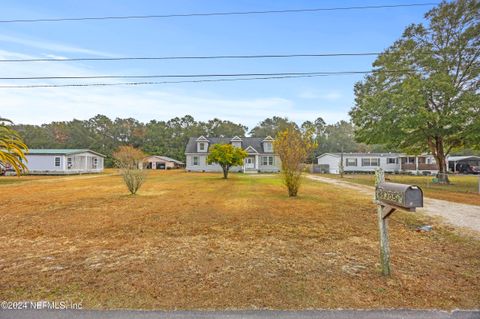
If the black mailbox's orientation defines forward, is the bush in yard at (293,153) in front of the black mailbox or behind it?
behind

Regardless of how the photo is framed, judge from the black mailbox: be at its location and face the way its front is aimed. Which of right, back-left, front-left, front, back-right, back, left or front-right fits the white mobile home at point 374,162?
back-left

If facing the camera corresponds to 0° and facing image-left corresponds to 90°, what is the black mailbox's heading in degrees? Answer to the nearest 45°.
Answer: approximately 315°
